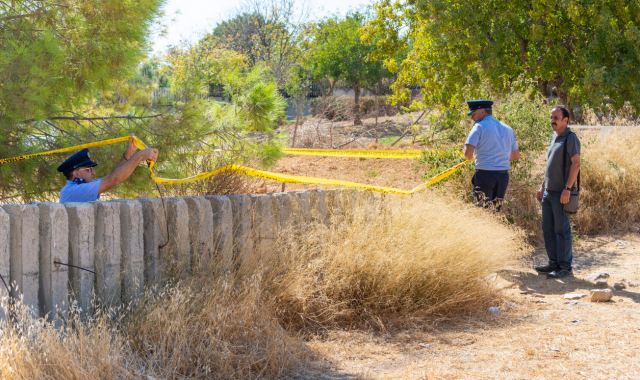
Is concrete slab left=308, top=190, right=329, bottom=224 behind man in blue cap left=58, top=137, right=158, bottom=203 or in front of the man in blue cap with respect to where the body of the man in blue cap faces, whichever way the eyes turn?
in front

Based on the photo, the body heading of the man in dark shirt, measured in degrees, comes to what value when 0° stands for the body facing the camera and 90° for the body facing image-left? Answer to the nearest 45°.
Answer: approximately 45°

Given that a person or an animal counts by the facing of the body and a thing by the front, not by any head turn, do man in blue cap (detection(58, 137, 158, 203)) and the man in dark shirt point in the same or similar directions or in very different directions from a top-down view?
very different directions

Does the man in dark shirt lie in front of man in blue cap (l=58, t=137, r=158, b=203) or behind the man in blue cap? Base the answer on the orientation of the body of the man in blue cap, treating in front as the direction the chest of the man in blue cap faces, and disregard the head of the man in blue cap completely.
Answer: in front

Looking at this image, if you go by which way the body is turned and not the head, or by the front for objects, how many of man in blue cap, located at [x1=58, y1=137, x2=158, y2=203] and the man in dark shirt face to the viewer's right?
1

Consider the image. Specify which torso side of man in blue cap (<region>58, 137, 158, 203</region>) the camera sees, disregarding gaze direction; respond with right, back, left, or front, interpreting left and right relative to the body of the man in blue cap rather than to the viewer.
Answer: right

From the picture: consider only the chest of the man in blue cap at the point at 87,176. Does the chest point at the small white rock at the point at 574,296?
yes

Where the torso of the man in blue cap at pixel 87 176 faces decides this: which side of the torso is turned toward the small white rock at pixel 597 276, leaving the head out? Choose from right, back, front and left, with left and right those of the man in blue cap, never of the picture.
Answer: front
